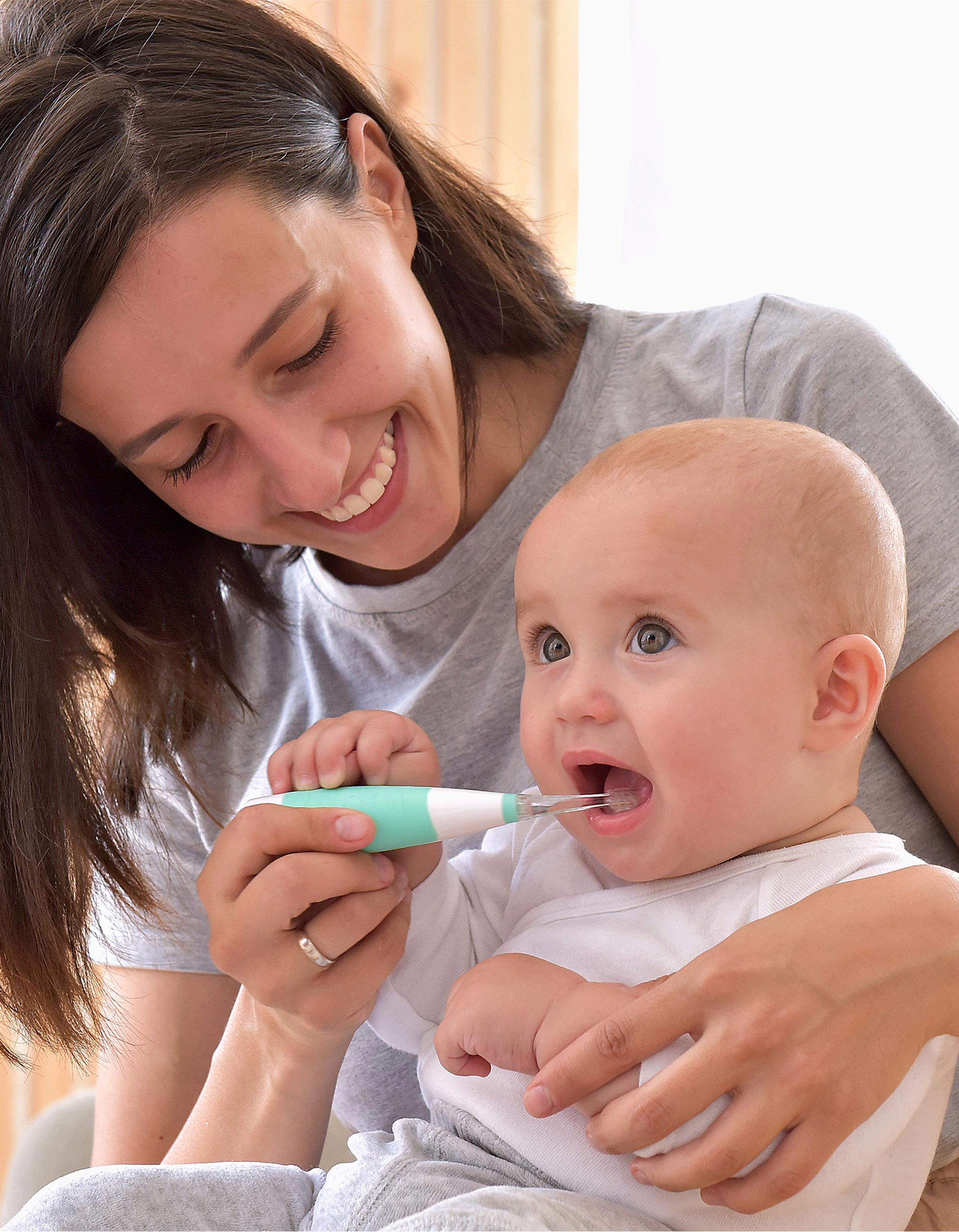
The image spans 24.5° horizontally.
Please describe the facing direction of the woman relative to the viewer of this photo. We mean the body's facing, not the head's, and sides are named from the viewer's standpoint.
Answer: facing the viewer

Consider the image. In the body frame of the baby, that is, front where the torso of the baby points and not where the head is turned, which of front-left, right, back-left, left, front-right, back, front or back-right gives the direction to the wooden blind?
back-right

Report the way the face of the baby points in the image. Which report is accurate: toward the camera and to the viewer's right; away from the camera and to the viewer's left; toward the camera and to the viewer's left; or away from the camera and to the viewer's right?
toward the camera and to the viewer's left

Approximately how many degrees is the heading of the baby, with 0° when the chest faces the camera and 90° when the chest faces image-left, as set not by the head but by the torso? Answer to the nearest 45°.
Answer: approximately 45°

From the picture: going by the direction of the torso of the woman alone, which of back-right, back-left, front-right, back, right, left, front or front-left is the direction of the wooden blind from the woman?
back
